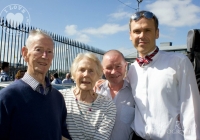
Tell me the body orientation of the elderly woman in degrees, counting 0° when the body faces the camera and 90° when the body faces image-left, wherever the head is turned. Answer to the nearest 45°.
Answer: approximately 0°

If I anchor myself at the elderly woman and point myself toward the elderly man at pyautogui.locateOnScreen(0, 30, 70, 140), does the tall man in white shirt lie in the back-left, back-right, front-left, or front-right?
back-left

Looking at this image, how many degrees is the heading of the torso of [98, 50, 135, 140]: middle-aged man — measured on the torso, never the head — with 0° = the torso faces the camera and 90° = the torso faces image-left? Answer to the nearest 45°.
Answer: approximately 0°

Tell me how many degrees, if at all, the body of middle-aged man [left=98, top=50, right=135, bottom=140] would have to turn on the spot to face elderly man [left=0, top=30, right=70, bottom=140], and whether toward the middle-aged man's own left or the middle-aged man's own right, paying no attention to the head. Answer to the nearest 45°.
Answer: approximately 45° to the middle-aged man's own right

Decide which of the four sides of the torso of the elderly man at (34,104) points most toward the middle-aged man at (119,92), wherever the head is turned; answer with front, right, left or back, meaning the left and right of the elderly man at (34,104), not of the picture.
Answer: left

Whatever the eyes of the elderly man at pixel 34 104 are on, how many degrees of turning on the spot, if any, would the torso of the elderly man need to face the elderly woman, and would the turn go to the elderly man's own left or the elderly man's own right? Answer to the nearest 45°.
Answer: approximately 90° to the elderly man's own left

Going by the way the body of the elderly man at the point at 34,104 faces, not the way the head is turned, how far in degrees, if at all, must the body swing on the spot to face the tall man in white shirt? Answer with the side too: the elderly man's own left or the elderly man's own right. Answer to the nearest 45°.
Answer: approximately 45° to the elderly man's own left

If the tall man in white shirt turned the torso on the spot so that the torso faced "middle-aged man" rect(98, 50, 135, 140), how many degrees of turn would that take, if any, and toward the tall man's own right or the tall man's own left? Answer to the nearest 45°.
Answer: approximately 90° to the tall man's own right
